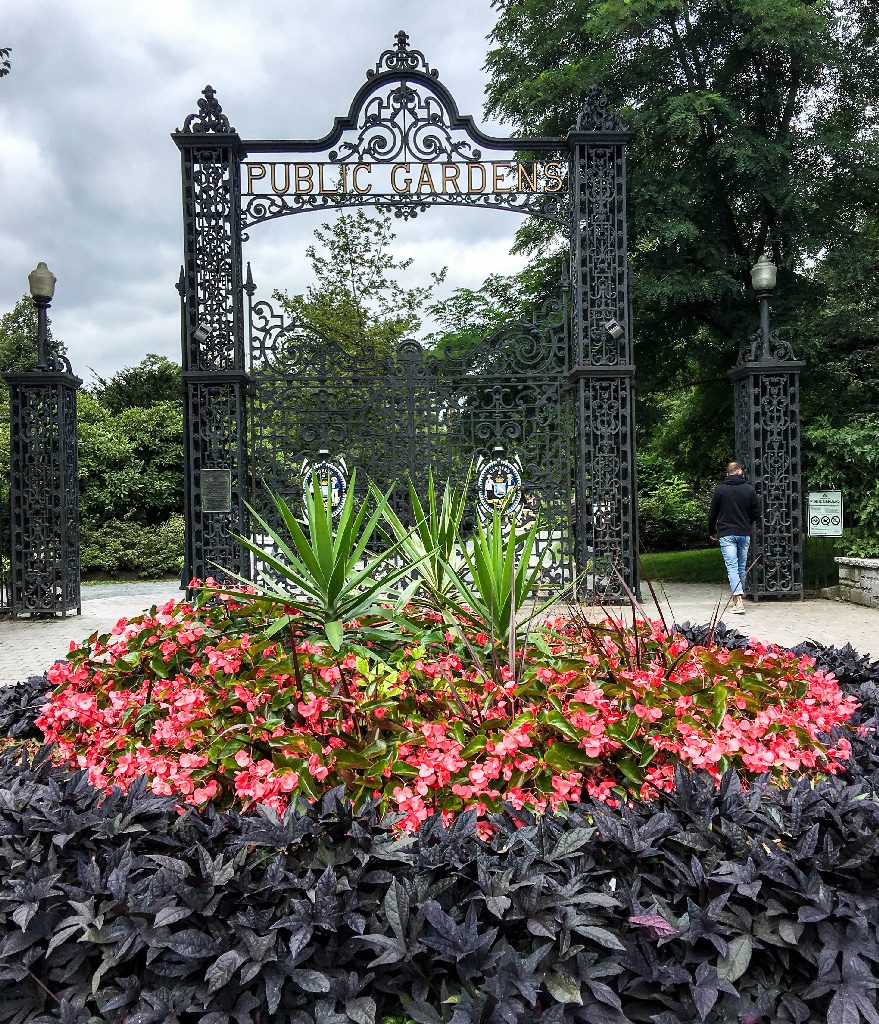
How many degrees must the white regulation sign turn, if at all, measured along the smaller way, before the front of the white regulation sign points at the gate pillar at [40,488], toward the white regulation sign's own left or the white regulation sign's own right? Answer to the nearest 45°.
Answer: approximately 45° to the white regulation sign's own right

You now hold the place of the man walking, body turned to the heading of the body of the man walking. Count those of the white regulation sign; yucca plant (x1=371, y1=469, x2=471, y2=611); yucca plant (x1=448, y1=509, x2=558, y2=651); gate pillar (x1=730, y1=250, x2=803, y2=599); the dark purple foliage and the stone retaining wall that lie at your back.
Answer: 3

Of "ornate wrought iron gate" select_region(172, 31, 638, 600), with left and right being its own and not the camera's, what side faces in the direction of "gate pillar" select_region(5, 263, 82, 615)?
right

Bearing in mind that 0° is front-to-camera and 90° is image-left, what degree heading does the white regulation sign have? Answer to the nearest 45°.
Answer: approximately 0°

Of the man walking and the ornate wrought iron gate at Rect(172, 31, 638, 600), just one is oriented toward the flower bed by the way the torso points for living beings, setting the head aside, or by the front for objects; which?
the ornate wrought iron gate

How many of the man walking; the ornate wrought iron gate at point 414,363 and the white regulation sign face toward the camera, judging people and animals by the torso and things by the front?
2

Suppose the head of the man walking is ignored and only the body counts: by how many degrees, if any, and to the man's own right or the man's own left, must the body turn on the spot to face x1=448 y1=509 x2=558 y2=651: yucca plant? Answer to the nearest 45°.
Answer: approximately 180°

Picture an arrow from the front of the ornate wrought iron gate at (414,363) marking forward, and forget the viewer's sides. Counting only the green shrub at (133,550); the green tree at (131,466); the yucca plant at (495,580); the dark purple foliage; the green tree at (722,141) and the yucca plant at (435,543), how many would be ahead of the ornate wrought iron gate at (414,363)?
3

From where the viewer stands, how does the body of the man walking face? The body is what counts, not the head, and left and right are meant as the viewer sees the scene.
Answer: facing away from the viewer

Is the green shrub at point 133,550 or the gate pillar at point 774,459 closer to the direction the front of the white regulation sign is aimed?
the gate pillar

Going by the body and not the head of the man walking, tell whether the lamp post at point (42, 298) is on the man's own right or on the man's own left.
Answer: on the man's own left

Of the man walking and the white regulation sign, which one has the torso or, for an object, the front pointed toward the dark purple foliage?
the white regulation sign

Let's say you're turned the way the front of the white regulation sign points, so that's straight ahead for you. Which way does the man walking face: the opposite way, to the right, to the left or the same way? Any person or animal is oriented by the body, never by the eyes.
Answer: the opposite way
